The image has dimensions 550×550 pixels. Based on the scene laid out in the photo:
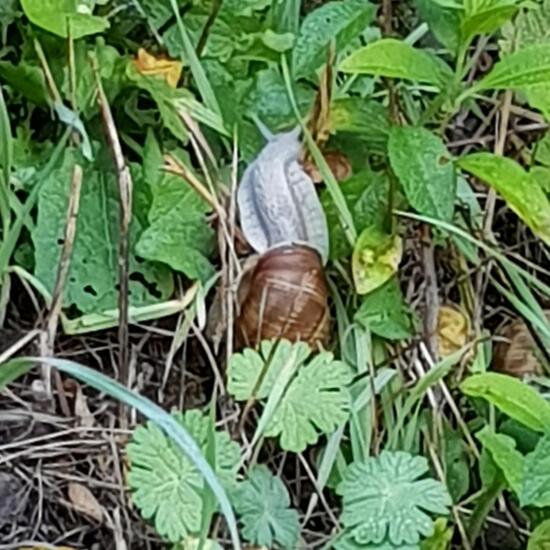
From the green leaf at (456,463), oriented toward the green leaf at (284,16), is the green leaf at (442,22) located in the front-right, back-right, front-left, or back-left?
front-right

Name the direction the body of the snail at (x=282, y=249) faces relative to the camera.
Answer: away from the camera

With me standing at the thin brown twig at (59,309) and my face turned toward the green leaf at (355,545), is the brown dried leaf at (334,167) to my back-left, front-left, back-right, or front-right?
front-left
